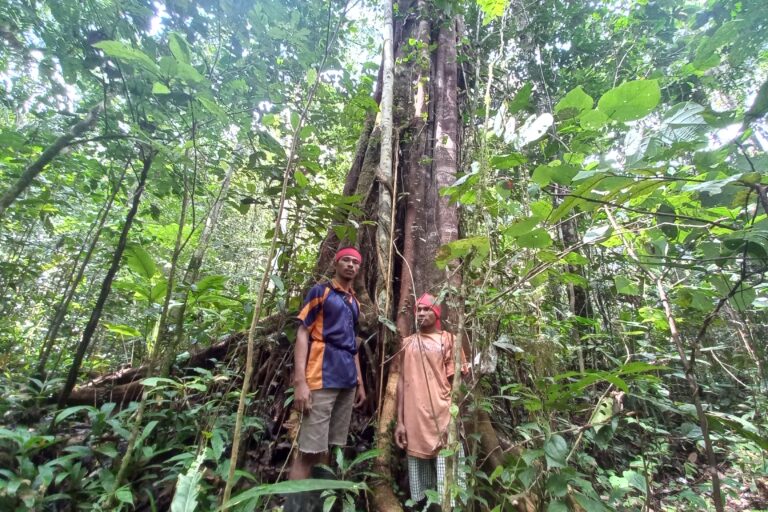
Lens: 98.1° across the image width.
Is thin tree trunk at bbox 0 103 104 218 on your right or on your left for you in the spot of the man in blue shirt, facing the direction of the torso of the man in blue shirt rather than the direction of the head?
on your right

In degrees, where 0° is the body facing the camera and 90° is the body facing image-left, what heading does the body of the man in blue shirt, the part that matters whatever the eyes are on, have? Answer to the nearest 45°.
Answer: approximately 315°

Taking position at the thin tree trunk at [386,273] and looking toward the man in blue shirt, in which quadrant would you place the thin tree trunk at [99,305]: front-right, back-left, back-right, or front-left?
front-right

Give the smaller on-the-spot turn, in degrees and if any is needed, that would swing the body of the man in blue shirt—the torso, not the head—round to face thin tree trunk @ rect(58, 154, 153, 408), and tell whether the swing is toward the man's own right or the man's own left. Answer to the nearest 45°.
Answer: approximately 135° to the man's own right
